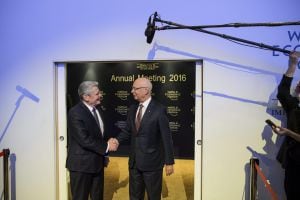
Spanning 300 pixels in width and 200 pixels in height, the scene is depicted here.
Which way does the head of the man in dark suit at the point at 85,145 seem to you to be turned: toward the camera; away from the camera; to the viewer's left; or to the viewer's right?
to the viewer's right

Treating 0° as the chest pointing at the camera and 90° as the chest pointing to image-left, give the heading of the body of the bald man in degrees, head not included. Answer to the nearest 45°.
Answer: approximately 45°

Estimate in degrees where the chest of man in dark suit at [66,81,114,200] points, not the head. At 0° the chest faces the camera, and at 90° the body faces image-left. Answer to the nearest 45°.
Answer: approximately 315°

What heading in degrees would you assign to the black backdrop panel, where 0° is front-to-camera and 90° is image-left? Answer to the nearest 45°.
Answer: approximately 0°

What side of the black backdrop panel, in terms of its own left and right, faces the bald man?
front

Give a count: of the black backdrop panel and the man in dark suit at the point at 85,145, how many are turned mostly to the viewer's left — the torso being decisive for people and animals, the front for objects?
0

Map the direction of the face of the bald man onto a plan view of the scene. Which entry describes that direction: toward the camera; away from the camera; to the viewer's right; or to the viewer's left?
to the viewer's left

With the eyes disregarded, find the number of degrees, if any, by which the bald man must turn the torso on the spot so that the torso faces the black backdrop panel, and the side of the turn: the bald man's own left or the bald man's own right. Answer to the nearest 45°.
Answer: approximately 135° to the bald man's own right
